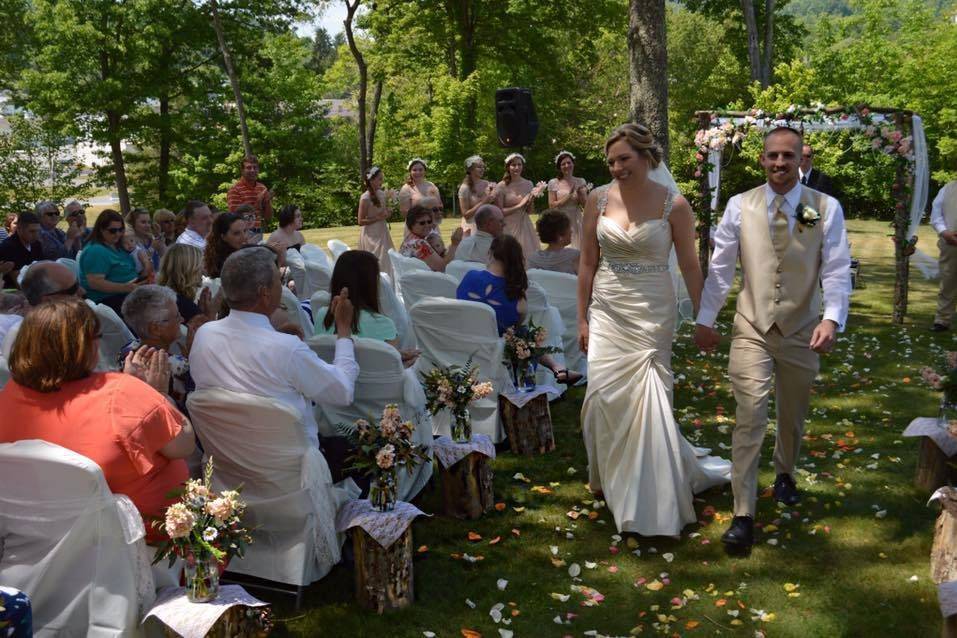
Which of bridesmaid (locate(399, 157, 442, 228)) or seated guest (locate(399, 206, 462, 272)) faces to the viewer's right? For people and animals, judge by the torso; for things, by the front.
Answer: the seated guest

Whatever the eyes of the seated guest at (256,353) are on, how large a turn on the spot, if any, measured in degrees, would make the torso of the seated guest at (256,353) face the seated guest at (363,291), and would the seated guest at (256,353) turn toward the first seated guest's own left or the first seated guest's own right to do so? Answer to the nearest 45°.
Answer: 0° — they already face them

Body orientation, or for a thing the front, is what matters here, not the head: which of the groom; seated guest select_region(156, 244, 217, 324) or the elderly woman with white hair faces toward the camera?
the groom

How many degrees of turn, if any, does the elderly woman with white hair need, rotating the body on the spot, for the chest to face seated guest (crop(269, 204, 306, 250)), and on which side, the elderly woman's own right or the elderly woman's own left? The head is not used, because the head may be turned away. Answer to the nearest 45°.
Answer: approximately 45° to the elderly woman's own left

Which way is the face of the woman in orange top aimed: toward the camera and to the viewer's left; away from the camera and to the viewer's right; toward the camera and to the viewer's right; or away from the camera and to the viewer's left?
away from the camera and to the viewer's right

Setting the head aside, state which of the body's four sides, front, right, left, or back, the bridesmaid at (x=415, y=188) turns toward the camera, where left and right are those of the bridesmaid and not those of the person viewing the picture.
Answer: front

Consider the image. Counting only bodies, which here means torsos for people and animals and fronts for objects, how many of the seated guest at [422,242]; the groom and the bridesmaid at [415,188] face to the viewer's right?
1

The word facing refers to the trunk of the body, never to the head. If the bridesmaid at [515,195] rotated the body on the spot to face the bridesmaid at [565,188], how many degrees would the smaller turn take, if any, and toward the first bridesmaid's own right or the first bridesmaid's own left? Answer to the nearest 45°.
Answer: approximately 45° to the first bridesmaid's own left

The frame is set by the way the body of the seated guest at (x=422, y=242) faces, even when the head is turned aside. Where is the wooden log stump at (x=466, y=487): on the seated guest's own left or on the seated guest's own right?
on the seated guest's own right

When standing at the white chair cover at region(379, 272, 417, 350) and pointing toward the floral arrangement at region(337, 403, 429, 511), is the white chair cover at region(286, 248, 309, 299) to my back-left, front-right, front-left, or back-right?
back-right

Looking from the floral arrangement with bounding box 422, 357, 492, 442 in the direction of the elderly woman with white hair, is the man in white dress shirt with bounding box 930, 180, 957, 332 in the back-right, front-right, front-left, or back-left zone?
back-right

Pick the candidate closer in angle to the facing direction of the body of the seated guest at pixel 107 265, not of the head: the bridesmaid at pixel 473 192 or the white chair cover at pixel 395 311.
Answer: the white chair cover

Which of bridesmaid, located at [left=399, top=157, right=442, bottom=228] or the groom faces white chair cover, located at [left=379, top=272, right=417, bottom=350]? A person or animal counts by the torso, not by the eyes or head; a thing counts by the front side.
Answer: the bridesmaid

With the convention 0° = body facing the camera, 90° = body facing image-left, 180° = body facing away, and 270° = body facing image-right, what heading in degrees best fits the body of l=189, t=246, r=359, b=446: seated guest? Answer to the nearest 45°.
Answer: approximately 225°

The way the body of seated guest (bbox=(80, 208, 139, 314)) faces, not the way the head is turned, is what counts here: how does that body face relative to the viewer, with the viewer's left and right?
facing the viewer and to the right of the viewer

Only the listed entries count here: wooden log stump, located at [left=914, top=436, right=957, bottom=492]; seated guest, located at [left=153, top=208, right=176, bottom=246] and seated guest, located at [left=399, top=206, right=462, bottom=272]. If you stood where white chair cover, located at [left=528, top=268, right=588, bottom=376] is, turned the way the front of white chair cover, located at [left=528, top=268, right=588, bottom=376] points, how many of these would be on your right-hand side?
1

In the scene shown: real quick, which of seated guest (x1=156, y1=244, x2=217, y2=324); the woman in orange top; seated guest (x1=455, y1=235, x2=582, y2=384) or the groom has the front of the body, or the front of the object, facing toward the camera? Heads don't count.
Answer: the groom

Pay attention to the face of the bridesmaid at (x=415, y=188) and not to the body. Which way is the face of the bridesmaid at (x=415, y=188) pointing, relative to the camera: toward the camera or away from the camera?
toward the camera

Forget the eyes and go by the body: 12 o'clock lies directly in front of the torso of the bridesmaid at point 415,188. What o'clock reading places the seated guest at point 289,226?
The seated guest is roughly at 1 o'clock from the bridesmaid.

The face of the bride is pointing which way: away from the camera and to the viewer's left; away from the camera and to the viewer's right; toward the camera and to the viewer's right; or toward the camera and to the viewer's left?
toward the camera and to the viewer's left

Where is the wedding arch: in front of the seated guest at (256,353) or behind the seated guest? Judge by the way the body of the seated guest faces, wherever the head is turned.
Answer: in front

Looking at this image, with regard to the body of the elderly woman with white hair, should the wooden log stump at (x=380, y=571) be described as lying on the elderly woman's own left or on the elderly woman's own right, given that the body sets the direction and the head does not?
on the elderly woman's own right
